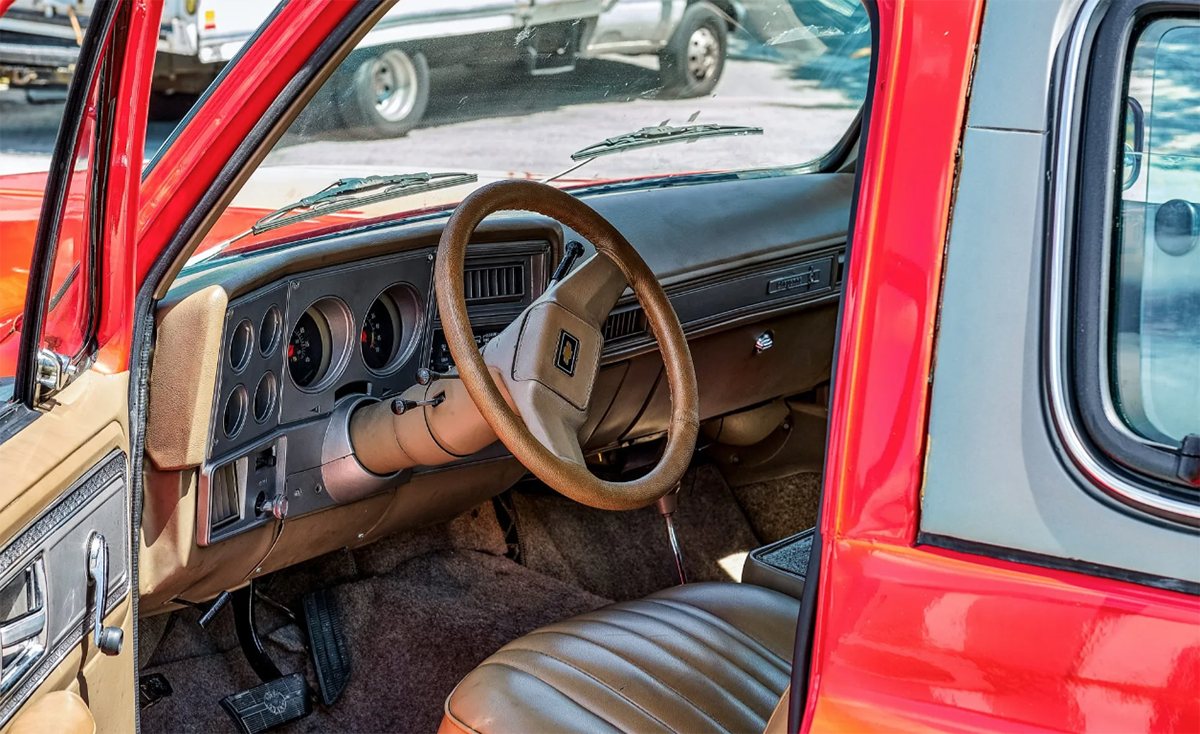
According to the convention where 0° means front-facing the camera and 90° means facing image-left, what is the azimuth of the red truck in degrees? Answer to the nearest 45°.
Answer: approximately 135°

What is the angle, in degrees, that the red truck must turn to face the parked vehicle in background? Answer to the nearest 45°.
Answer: approximately 45° to its right
